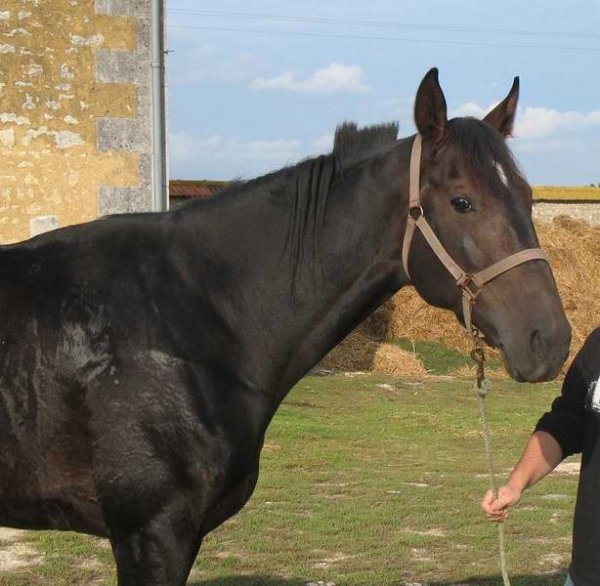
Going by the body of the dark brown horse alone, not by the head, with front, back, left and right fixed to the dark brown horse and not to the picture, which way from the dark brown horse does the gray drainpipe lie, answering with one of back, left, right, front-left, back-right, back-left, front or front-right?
left

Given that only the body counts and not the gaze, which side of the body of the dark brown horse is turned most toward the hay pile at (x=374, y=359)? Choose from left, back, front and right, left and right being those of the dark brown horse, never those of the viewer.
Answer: left

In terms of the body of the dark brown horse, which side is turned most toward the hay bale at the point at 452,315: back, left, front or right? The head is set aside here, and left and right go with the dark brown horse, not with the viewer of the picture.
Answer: left

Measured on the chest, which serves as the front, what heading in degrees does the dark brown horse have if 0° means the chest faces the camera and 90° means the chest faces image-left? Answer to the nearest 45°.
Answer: approximately 270°
